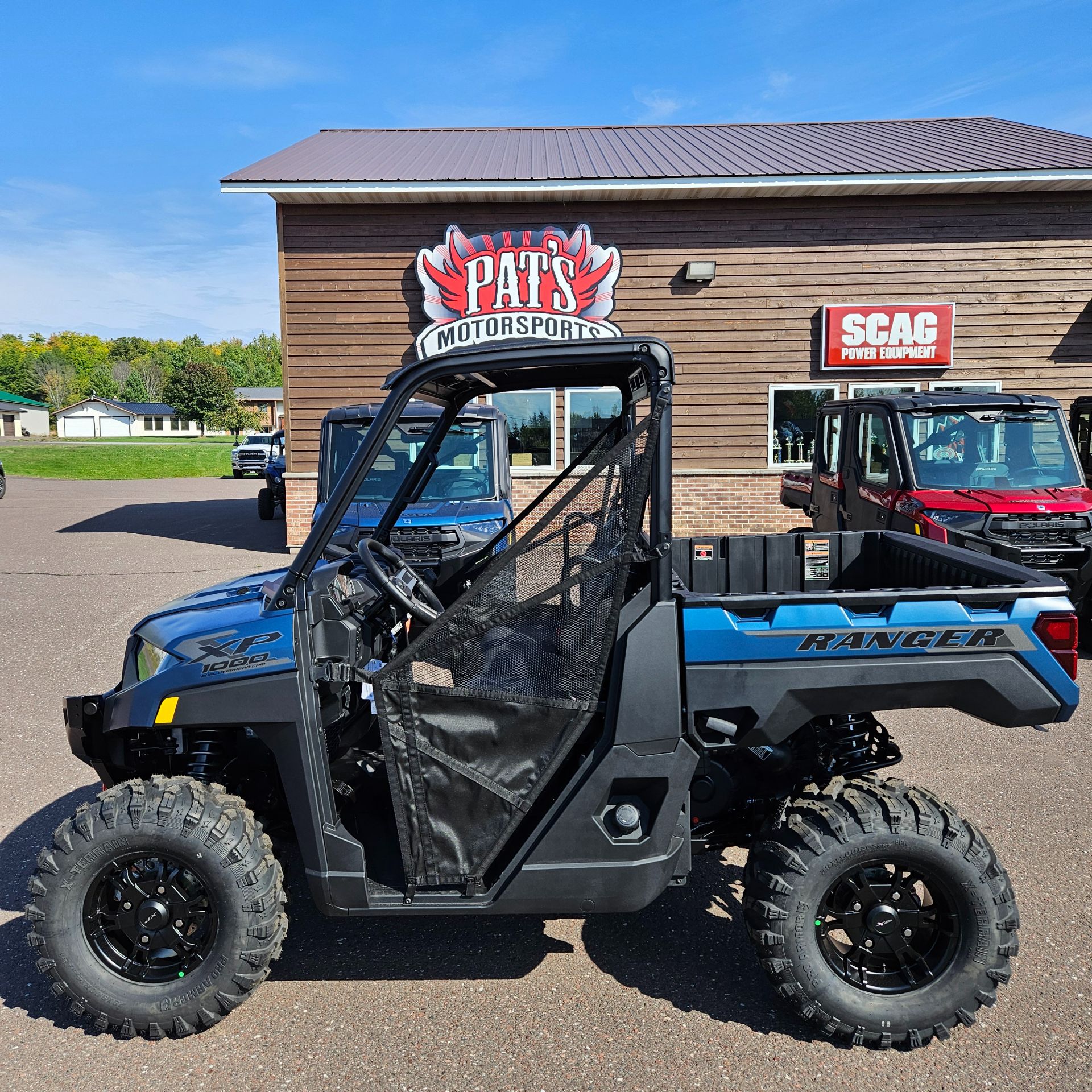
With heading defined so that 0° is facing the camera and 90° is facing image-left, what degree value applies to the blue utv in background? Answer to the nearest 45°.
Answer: approximately 0°

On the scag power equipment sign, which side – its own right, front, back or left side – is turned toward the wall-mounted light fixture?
right

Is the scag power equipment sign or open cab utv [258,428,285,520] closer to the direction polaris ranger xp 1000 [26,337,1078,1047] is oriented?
the open cab utv

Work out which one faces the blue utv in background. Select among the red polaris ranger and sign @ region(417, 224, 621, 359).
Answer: the sign

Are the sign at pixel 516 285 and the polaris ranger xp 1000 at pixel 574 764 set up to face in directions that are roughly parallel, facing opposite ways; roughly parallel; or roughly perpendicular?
roughly perpendicular

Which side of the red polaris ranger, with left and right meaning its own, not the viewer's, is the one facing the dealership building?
back

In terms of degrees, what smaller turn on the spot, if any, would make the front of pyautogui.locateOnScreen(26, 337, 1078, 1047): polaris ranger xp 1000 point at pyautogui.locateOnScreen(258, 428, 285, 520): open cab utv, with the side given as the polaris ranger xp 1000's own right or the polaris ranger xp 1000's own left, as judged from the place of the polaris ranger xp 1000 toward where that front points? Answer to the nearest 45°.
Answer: approximately 90° to the polaris ranger xp 1000's own right

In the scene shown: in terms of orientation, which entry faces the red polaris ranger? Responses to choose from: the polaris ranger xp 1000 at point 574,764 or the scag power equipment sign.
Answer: the scag power equipment sign

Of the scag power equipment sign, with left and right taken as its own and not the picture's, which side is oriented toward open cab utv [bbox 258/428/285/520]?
right

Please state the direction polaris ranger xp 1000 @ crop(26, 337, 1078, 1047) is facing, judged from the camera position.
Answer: facing to the left of the viewer
